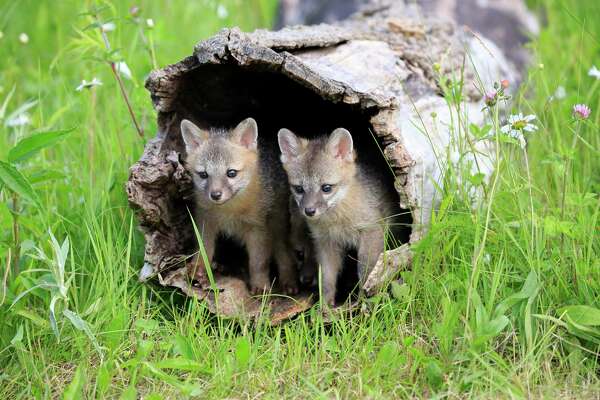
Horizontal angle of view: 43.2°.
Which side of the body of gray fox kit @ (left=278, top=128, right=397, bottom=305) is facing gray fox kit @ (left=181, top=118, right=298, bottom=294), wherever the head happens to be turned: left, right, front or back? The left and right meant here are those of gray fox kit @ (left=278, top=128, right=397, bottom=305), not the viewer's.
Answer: right

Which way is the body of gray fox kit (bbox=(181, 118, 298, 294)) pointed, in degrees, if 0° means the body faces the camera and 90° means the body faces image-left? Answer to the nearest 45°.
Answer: approximately 45°

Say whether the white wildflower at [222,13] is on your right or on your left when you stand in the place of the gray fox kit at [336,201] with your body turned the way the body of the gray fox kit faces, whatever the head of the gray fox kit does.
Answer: on your right

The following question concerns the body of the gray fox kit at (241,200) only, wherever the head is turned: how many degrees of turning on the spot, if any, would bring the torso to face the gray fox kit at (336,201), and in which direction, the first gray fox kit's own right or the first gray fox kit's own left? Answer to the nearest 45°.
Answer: approximately 90° to the first gray fox kit's own left

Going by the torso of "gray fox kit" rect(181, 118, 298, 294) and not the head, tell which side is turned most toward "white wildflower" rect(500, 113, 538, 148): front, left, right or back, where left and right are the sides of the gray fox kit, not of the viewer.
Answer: left

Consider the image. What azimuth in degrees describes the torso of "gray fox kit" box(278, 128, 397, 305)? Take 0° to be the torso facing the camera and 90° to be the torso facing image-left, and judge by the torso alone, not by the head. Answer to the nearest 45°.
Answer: approximately 45°
